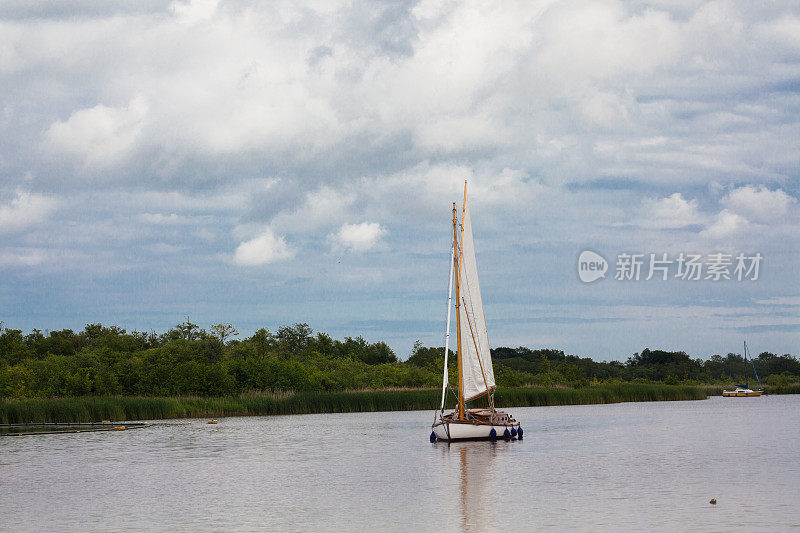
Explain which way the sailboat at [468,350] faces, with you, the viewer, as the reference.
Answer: facing the viewer and to the left of the viewer
